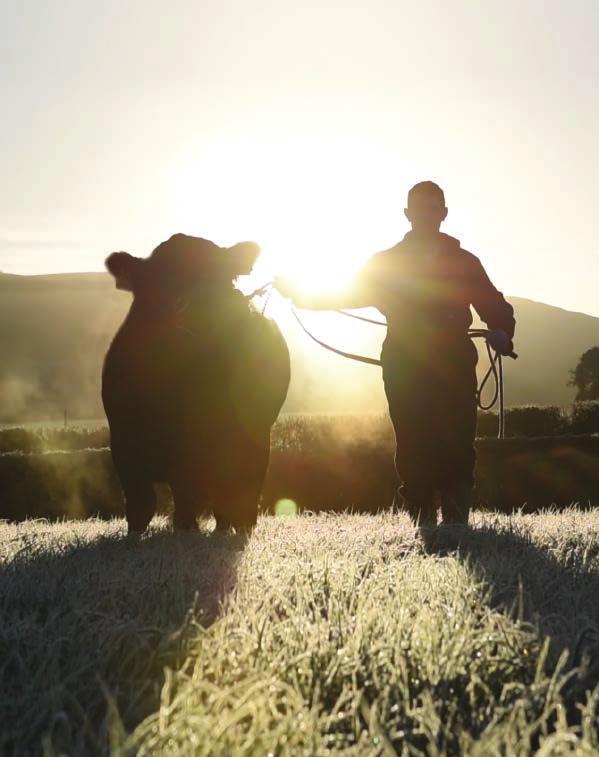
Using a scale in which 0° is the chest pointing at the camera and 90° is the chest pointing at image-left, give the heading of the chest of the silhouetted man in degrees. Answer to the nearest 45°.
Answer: approximately 0°
